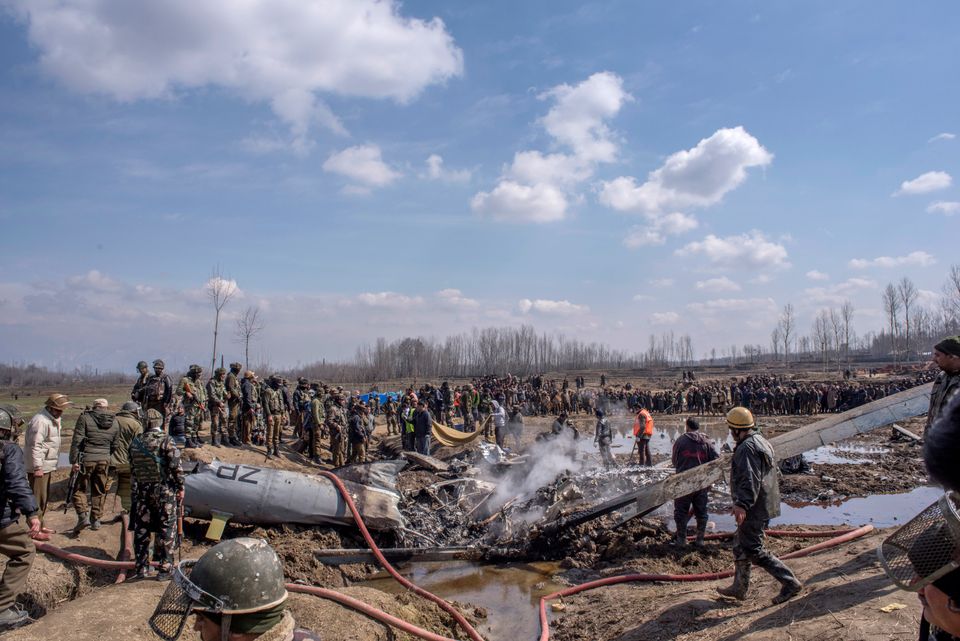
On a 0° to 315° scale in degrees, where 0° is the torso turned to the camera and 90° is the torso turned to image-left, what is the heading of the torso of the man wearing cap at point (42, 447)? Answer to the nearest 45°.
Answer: approximately 270°

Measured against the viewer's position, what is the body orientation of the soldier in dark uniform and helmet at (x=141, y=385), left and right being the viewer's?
facing the viewer and to the right of the viewer

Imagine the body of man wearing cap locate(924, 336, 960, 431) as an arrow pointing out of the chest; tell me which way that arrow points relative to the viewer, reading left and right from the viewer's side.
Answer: facing to the left of the viewer

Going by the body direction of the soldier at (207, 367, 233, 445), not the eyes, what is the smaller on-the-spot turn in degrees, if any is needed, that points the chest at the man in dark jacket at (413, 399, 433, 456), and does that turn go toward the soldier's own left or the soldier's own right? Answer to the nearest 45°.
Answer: approximately 45° to the soldier's own left

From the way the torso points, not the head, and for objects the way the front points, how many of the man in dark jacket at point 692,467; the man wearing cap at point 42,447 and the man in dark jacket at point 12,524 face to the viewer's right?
2

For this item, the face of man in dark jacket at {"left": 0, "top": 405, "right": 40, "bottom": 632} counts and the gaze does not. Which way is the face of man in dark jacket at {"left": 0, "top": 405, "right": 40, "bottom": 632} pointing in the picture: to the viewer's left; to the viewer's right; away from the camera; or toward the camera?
to the viewer's right

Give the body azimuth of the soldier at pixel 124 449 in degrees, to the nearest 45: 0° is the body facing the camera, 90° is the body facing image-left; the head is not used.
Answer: approximately 225°

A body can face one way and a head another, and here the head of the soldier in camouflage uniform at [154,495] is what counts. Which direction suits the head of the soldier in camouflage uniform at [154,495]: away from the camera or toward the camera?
away from the camera
